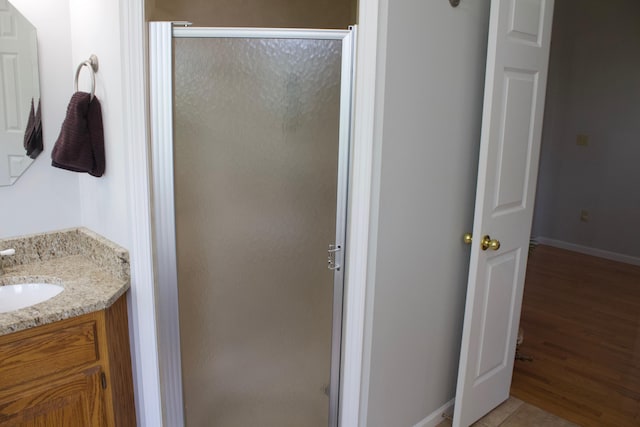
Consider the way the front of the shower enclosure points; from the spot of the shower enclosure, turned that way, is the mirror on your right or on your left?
on your right

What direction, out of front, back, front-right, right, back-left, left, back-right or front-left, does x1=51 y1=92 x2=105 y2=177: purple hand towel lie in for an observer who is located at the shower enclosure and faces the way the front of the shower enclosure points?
right

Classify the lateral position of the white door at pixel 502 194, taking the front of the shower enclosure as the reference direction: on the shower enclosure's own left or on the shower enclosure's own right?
on the shower enclosure's own left

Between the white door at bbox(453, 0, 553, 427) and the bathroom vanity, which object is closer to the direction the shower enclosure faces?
the bathroom vanity

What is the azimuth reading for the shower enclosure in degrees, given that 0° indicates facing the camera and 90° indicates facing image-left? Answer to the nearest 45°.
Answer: approximately 0°
